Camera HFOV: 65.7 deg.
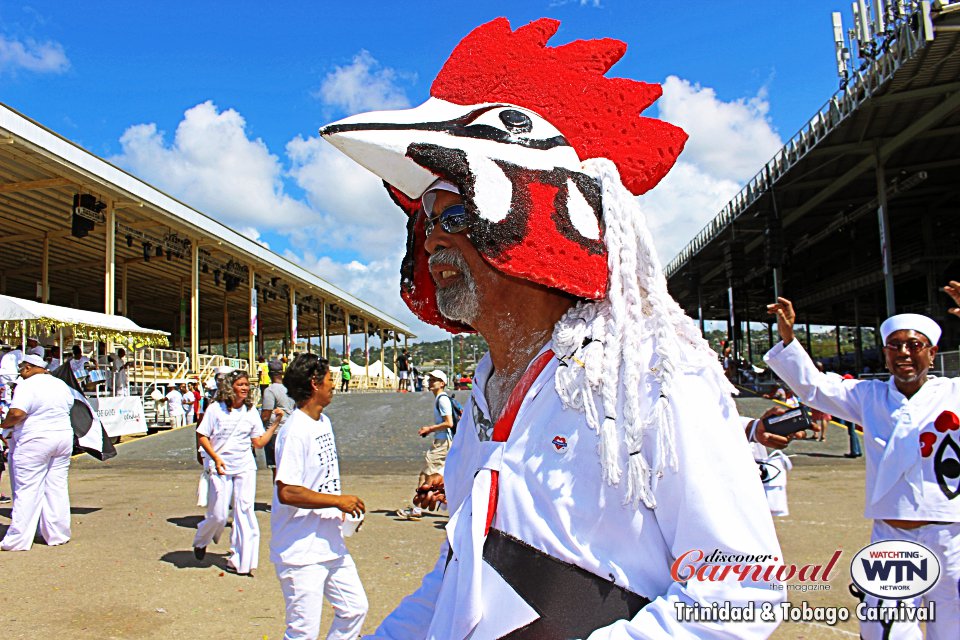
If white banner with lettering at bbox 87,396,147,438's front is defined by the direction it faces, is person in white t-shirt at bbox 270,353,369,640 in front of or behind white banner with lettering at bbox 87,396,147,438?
in front

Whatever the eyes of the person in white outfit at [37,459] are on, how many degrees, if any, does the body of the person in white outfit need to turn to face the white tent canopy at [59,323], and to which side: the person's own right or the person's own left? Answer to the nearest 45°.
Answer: approximately 45° to the person's own right

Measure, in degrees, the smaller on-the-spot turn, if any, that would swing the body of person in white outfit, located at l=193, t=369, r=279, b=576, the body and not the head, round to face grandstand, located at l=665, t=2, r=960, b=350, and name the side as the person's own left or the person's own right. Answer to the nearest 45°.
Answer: approximately 90° to the person's own left

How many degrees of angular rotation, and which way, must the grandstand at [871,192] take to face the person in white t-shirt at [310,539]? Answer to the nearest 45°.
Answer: approximately 45° to its left

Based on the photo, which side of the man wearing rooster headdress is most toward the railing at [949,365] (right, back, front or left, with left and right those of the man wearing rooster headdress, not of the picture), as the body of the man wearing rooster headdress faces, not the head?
back

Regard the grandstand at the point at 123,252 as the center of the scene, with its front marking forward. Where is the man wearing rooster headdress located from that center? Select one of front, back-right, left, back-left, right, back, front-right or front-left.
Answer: front-right

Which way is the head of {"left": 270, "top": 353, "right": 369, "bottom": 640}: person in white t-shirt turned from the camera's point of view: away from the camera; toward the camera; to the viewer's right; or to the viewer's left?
to the viewer's right

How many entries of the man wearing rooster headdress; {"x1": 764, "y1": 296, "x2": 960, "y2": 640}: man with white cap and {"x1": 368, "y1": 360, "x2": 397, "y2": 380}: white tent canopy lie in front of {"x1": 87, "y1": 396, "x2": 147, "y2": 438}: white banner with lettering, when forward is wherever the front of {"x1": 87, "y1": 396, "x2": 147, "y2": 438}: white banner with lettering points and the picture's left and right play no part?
2

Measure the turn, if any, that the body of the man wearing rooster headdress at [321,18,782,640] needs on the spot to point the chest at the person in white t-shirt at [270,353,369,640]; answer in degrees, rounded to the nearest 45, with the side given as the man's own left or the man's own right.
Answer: approximately 90° to the man's own right

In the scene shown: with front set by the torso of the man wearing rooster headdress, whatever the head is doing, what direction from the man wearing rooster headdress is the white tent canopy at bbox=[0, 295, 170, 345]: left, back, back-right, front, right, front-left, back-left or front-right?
right

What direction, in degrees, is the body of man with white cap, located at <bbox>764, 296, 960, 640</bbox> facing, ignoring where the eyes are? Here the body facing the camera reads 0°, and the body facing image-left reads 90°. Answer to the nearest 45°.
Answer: approximately 0°

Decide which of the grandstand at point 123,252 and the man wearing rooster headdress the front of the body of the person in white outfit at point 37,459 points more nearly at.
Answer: the grandstand

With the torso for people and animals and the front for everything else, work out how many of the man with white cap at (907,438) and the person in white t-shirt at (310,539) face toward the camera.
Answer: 1
